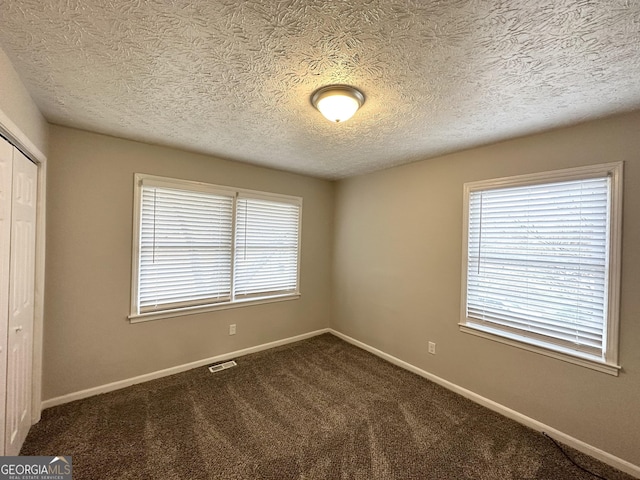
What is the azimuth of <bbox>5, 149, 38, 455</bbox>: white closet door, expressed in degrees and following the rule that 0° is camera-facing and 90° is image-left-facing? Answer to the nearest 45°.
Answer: approximately 270°

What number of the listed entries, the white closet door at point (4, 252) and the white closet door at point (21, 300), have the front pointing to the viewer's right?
2

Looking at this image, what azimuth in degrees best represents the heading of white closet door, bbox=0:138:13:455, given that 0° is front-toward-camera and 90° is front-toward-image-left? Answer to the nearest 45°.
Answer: approximately 270°

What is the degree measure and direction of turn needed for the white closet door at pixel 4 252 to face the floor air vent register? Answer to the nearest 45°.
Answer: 0° — it already faces it
